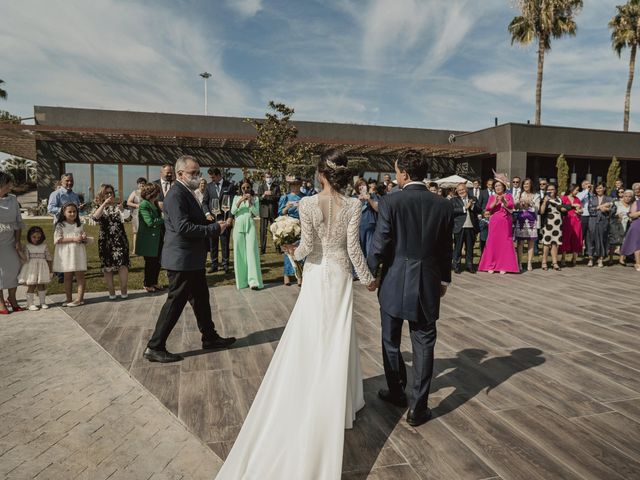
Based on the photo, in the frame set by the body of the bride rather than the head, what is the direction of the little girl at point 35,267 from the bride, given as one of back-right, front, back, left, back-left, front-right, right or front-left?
front-left

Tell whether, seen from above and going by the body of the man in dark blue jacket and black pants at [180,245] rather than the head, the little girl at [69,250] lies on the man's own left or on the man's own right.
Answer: on the man's own left

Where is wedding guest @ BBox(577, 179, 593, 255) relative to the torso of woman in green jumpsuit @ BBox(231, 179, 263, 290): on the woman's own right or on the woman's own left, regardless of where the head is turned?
on the woman's own left

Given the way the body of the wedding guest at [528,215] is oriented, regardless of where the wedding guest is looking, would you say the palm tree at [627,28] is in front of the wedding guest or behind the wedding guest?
behind

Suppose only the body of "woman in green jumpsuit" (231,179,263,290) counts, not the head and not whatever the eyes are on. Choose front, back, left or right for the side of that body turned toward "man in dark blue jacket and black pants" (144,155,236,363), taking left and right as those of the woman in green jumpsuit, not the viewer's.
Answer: front

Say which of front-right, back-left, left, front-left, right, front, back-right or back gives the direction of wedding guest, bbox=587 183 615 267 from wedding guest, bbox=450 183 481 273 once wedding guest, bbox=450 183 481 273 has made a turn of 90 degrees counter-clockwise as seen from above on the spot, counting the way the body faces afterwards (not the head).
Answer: front-left

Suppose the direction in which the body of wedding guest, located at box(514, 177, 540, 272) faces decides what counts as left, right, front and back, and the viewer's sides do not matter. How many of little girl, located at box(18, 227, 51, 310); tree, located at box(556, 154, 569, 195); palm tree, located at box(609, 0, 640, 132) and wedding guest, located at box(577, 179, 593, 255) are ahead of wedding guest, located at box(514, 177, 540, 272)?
1

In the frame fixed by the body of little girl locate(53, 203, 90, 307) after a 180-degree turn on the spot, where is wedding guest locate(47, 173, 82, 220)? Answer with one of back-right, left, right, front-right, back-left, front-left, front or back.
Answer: front-right

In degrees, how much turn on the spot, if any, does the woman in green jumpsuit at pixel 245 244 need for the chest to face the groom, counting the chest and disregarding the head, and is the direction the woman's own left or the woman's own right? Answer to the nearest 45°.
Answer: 0° — they already face them

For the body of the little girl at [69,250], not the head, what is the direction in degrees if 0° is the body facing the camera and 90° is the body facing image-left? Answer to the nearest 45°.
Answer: approximately 315°

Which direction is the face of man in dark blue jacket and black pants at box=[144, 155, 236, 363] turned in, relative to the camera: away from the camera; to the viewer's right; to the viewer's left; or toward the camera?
to the viewer's right

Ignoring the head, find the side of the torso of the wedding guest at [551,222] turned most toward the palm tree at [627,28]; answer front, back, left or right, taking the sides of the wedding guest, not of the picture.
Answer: back

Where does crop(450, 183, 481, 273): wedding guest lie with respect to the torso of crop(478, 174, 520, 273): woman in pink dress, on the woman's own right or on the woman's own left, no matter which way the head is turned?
on the woman's own right
